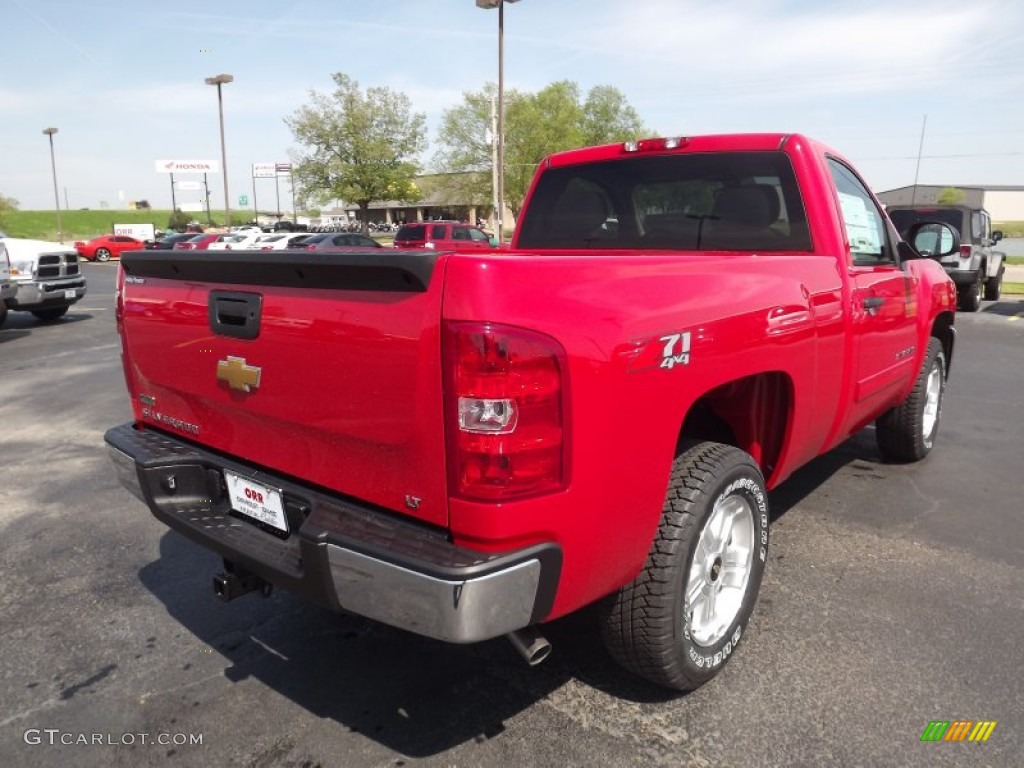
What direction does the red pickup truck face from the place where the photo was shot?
facing away from the viewer and to the right of the viewer

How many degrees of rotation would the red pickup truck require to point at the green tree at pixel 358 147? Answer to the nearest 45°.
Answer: approximately 45° to its left

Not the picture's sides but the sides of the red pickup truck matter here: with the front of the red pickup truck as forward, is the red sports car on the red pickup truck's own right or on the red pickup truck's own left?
on the red pickup truck's own left

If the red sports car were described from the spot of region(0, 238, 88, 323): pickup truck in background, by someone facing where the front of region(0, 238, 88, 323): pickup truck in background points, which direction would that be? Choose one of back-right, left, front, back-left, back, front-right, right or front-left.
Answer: back-left

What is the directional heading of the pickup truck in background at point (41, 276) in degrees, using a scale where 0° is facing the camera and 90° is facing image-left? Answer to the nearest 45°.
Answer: approximately 315°

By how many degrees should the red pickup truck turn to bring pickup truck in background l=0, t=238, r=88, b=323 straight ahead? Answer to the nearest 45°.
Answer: approximately 90° to its left
